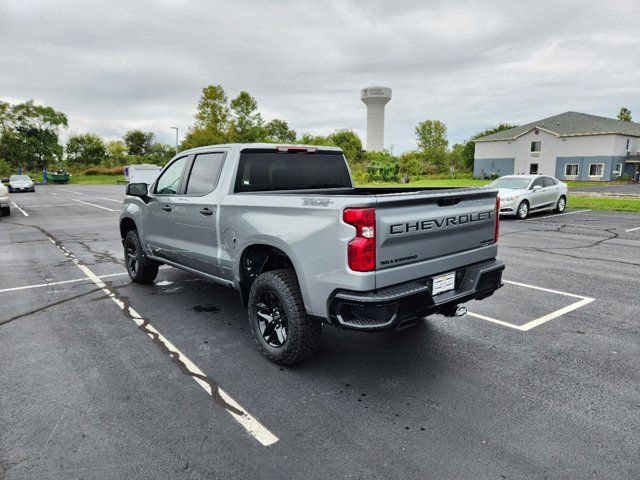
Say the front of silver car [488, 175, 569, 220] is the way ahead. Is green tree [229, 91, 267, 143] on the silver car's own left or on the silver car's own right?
on the silver car's own right

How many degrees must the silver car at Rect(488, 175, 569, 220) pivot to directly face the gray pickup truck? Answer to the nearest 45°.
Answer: approximately 45° to its left

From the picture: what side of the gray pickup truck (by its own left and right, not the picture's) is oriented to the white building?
right

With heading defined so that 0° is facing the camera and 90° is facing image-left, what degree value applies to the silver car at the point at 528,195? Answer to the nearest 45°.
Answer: approximately 45°

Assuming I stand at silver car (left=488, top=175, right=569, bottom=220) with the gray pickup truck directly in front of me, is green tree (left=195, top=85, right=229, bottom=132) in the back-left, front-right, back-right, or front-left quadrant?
back-right

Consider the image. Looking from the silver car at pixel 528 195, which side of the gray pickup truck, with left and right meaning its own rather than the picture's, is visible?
right

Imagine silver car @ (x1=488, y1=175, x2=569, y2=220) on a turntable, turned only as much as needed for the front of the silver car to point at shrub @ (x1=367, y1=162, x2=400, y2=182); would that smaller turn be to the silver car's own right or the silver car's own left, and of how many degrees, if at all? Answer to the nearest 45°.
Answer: approximately 90° to the silver car's own right

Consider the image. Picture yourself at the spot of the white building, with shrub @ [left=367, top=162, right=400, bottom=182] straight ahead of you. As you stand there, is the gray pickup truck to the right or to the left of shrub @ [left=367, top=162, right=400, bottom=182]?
left

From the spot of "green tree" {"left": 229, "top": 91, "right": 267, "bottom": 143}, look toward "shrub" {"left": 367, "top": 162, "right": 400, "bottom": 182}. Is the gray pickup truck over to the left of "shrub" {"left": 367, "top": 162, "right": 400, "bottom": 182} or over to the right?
right

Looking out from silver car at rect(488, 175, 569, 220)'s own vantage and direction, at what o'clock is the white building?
The white building is roughly at 5 o'clock from the silver car.

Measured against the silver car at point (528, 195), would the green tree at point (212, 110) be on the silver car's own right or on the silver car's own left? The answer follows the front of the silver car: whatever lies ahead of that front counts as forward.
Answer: on the silver car's own right

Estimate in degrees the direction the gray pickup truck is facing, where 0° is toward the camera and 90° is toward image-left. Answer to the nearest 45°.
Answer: approximately 135°
